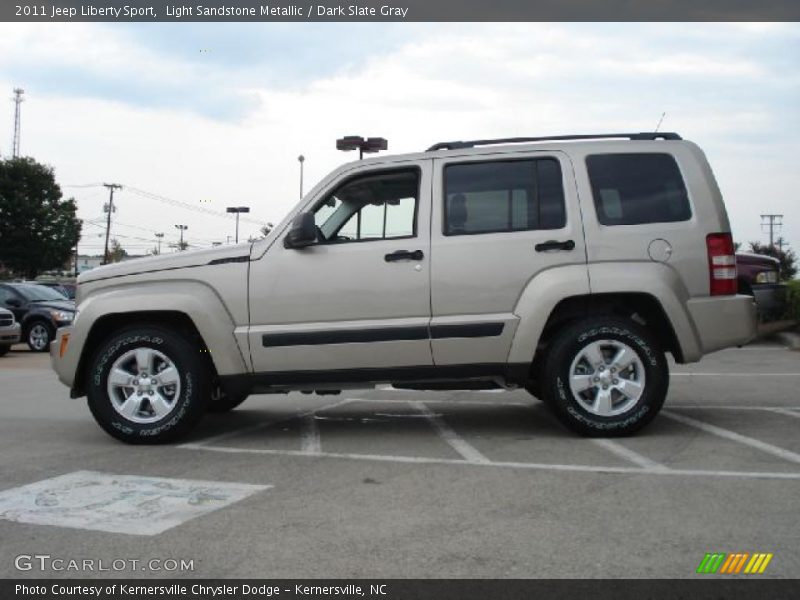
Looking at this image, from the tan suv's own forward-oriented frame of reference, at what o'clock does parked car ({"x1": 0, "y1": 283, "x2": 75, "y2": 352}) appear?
The parked car is roughly at 2 o'clock from the tan suv.

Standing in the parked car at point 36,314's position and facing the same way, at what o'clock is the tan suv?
The tan suv is roughly at 1 o'clock from the parked car.

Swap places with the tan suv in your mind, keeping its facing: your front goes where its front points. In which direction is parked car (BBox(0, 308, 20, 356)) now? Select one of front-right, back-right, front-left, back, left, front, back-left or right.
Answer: front-right

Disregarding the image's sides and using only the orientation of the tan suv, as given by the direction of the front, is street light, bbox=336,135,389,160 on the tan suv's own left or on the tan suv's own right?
on the tan suv's own right

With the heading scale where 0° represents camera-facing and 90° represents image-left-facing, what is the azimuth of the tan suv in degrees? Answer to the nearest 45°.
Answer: approximately 90°

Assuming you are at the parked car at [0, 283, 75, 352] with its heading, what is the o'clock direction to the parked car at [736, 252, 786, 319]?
the parked car at [736, 252, 786, 319] is roughly at 12 o'clock from the parked car at [0, 283, 75, 352].

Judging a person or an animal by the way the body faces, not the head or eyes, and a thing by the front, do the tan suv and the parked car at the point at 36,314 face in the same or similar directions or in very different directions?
very different directions

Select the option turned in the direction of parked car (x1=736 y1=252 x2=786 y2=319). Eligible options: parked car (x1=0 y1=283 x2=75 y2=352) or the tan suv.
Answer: parked car (x1=0 y1=283 x2=75 y2=352)

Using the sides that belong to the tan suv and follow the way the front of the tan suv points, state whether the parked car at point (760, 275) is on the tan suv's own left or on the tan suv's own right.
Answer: on the tan suv's own right

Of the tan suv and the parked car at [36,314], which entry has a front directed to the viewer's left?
the tan suv

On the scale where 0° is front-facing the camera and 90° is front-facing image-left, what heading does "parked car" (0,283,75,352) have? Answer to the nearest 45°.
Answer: approximately 315°

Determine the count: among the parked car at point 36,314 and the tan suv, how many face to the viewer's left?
1
